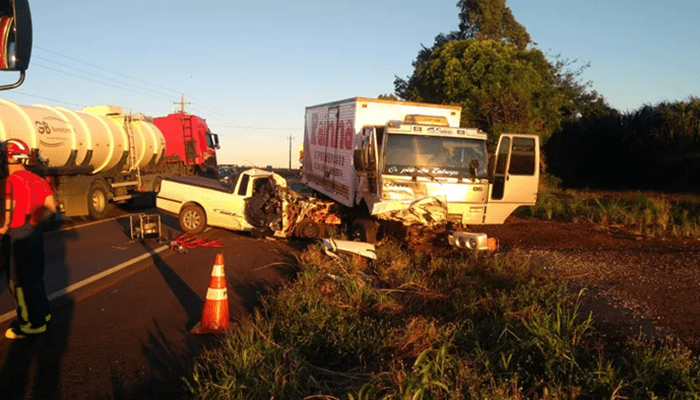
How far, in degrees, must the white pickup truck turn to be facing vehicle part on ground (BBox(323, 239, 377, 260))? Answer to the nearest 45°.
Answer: approximately 90° to its right

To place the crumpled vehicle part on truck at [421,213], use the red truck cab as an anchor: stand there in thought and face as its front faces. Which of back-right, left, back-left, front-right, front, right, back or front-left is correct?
back-right

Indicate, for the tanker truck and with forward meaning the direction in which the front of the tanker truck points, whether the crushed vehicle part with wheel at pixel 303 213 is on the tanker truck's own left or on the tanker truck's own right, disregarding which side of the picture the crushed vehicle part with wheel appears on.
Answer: on the tanker truck's own right

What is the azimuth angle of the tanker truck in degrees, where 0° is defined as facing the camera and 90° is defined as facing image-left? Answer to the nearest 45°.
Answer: approximately 225°

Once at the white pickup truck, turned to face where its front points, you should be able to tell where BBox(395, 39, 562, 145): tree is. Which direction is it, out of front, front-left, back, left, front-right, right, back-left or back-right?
front-left

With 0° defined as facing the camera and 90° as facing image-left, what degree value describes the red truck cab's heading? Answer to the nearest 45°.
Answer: approximately 225°

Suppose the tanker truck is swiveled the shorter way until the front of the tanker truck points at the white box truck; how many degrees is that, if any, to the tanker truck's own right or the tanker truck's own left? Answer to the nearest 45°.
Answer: approximately 90° to the tanker truck's own right

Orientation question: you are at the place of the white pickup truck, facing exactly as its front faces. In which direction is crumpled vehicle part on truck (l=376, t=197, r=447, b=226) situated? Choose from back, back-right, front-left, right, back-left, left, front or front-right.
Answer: front-right

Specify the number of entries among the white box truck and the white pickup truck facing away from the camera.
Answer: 0

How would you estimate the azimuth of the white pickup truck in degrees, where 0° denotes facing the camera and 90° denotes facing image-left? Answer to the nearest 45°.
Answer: approximately 270°

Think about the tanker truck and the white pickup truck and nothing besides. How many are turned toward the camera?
0

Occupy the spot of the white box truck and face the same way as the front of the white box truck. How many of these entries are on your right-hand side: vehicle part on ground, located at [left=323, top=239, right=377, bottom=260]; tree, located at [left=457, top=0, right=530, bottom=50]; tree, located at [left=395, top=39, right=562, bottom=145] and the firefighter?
2
